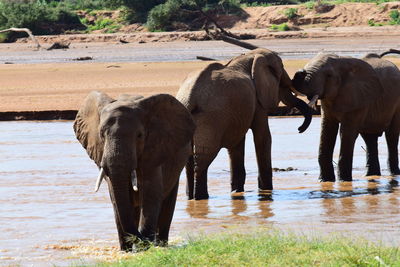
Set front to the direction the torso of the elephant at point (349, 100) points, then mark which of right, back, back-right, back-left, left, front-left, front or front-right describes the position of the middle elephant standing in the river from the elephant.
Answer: front

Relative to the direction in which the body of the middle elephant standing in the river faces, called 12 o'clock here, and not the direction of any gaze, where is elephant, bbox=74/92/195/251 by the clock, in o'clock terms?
The elephant is roughly at 5 o'clock from the middle elephant standing in the river.

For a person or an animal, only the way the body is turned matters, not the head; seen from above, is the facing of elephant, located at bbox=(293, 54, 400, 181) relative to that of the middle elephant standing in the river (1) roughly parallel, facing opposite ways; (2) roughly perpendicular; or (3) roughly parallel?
roughly parallel, facing opposite ways

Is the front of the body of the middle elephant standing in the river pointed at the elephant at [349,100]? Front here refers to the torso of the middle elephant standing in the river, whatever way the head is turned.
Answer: yes

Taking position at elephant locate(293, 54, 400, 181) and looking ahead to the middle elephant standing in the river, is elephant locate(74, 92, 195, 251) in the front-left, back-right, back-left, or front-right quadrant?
front-left

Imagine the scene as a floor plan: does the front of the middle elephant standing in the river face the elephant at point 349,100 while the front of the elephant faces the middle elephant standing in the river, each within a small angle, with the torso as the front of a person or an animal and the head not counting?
yes

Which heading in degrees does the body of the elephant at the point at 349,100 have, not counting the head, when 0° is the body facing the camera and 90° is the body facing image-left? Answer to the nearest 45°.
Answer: approximately 45°

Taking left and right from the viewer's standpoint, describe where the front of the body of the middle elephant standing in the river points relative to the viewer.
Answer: facing away from the viewer and to the right of the viewer

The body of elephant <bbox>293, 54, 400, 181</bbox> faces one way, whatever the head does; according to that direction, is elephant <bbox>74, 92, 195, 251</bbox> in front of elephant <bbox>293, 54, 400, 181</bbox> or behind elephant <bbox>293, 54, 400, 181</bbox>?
in front
